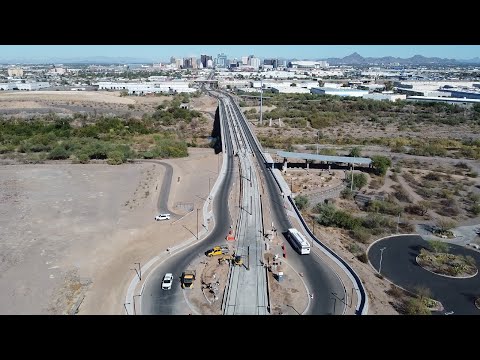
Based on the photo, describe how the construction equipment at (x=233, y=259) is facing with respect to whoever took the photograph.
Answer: facing to the left of the viewer

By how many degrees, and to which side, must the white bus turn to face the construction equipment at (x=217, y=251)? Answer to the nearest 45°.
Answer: approximately 45° to its left

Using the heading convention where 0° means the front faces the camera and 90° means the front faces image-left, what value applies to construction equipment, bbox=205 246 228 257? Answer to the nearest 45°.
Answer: approximately 90°

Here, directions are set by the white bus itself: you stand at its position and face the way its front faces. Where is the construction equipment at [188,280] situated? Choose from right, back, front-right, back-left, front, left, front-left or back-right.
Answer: left

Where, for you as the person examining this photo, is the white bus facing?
facing away from the viewer and to the left of the viewer

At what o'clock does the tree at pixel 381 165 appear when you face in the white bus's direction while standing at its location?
The tree is roughly at 2 o'clock from the white bus.

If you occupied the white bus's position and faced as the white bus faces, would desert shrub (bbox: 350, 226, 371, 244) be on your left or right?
on your right

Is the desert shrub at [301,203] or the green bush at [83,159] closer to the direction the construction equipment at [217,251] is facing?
the green bush
